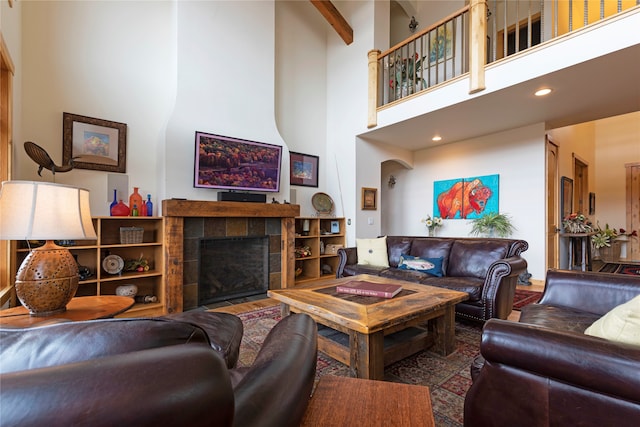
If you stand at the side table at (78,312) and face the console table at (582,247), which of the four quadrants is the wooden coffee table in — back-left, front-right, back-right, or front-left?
front-right

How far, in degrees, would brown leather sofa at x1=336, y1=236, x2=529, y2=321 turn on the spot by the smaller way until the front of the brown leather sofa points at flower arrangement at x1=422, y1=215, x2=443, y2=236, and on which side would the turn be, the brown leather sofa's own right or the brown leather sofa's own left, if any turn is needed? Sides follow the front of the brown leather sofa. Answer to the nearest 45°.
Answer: approximately 135° to the brown leather sofa's own right

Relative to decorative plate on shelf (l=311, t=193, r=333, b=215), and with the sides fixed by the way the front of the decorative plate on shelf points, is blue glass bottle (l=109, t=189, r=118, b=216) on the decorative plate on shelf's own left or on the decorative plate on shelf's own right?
on the decorative plate on shelf's own right

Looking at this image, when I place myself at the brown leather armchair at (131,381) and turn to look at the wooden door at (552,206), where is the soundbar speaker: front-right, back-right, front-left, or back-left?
front-left

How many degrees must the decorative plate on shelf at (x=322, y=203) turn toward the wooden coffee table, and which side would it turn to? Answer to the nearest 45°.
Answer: approximately 45° to its right

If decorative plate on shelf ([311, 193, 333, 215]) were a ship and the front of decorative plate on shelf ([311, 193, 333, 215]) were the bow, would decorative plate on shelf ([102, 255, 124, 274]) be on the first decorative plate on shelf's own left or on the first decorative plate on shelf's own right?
on the first decorative plate on shelf's own right

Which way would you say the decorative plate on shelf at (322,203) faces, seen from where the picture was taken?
facing the viewer and to the right of the viewer

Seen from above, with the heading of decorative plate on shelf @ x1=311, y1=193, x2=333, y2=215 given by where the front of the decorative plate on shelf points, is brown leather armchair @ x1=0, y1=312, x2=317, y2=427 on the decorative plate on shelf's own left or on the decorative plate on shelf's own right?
on the decorative plate on shelf's own right

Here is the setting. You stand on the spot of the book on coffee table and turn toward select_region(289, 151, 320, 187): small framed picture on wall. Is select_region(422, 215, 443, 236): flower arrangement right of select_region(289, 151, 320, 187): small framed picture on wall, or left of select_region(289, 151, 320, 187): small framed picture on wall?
right

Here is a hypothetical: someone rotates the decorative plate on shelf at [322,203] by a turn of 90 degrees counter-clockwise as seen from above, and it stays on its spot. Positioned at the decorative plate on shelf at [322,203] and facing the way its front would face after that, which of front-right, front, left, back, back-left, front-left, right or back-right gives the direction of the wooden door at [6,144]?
back

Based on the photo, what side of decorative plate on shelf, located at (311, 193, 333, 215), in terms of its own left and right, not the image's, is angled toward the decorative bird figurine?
right

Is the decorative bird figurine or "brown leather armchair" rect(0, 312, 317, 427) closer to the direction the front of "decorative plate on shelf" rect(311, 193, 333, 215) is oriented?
the brown leather armchair

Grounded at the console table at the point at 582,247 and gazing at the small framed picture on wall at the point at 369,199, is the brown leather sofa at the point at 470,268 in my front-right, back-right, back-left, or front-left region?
front-left

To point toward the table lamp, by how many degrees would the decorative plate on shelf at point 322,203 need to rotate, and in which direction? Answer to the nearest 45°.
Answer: approximately 45° to its right

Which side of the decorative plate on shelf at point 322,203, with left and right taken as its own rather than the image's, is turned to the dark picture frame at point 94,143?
right

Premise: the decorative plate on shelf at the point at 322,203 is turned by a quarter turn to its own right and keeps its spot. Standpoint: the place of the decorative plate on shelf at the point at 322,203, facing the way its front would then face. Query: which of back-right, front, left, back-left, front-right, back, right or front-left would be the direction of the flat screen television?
front

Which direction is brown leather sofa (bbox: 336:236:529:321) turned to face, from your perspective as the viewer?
facing the viewer and to the left of the viewer

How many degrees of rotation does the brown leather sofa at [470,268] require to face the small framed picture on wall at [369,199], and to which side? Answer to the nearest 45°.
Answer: approximately 90° to its right

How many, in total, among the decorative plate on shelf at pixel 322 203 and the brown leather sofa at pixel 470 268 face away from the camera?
0
